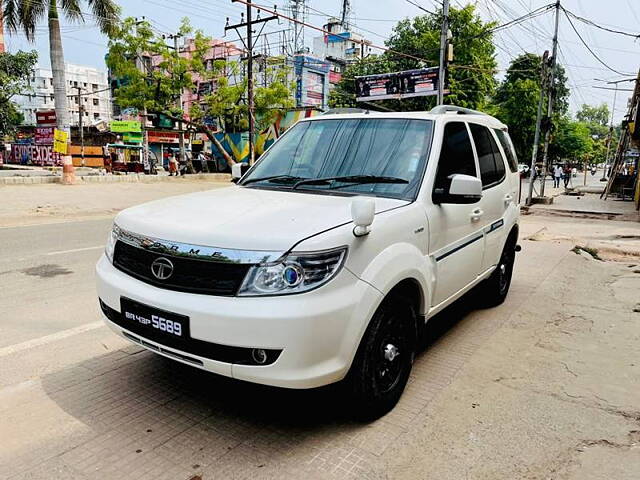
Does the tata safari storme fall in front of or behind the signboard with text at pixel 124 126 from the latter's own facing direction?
in front

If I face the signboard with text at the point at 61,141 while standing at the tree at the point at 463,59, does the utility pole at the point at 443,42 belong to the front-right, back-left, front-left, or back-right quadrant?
front-left

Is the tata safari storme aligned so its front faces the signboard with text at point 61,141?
no

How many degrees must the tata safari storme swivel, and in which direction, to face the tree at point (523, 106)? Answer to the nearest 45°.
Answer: approximately 180°

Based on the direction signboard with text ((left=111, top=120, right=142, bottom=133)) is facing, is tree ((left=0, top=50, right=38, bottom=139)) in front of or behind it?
in front

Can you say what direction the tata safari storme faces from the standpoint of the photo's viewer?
facing the viewer and to the left of the viewer

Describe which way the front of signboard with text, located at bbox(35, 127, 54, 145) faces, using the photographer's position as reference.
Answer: facing the viewer

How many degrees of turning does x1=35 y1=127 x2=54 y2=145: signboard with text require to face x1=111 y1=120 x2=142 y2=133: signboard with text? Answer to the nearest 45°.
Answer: approximately 45° to its left

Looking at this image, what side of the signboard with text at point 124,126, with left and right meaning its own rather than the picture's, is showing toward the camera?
front

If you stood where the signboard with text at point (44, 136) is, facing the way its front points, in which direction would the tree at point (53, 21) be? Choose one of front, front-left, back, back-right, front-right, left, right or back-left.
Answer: front

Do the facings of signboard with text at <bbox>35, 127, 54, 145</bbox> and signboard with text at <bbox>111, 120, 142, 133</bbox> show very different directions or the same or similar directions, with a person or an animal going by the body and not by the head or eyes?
same or similar directions

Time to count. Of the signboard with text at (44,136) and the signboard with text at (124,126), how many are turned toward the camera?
2
